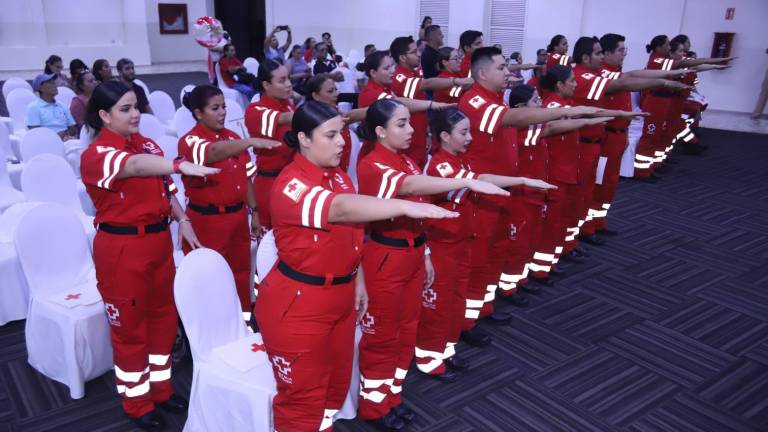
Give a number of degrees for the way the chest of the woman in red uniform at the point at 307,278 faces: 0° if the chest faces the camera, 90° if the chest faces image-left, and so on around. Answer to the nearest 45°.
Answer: approximately 315°

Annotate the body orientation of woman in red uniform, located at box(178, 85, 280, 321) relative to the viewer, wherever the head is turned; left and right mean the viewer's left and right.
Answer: facing the viewer and to the right of the viewer

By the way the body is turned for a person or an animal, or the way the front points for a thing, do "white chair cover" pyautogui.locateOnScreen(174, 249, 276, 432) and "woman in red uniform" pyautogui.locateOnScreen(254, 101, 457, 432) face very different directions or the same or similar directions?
same or similar directions

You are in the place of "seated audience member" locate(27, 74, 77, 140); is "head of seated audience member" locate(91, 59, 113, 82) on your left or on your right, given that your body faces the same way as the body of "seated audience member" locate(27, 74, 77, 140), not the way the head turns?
on your left

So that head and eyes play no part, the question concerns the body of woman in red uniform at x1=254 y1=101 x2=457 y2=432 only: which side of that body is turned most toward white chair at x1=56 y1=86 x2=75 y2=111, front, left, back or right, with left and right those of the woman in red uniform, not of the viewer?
back

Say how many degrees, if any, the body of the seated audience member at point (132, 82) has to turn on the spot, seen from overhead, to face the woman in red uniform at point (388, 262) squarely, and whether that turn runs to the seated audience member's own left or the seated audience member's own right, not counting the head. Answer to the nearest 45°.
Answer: approximately 45° to the seated audience member's own right

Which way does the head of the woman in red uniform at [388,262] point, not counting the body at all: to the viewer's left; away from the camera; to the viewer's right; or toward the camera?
to the viewer's right

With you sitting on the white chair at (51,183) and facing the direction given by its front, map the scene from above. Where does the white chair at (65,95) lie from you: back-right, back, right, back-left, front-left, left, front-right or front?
back-left

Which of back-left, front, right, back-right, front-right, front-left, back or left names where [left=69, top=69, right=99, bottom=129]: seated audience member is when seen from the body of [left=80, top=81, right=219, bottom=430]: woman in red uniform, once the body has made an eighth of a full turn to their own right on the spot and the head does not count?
back

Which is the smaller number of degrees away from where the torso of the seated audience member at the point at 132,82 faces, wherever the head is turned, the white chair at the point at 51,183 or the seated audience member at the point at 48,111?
the white chair

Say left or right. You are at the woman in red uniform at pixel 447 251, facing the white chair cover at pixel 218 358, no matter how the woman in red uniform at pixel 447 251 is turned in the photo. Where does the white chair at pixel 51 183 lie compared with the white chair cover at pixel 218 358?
right

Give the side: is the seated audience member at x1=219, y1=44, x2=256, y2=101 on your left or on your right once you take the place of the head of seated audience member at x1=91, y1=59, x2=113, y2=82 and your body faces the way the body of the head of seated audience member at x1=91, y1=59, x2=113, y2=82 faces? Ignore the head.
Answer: on your left

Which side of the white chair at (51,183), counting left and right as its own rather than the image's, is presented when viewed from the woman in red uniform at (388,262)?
front

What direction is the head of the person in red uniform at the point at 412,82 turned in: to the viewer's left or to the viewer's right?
to the viewer's right
